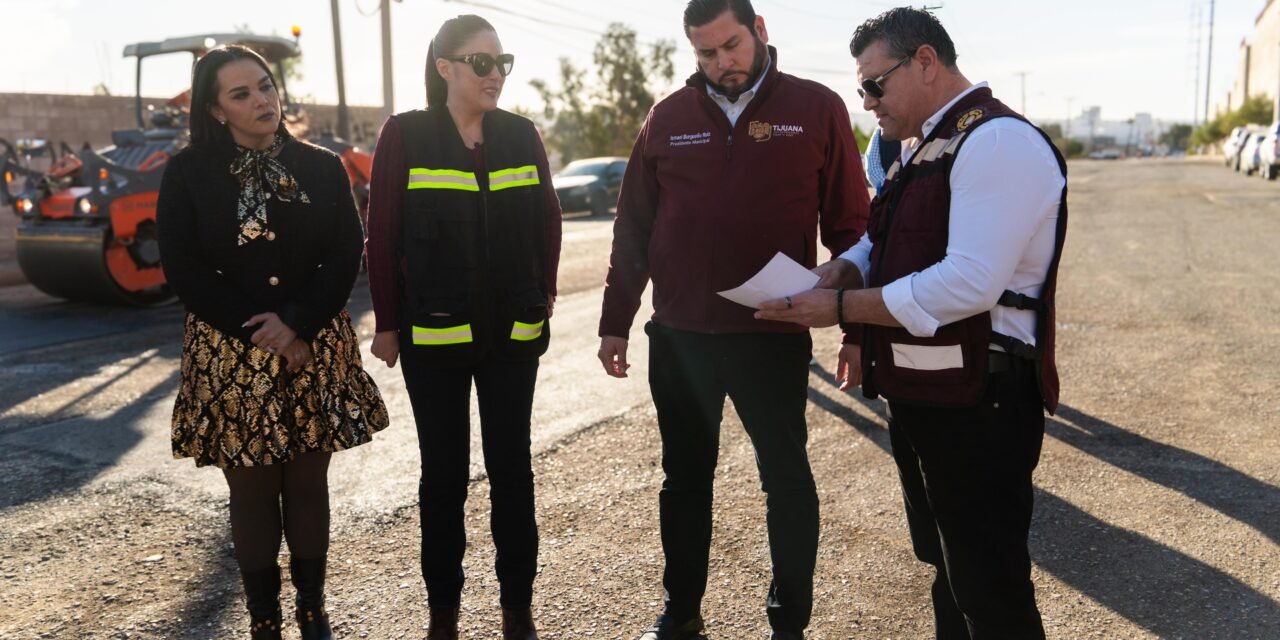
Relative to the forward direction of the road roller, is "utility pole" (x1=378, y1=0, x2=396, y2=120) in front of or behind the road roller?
behind

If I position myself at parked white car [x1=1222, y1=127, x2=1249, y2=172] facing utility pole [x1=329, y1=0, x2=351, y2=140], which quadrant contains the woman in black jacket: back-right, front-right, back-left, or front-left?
front-left

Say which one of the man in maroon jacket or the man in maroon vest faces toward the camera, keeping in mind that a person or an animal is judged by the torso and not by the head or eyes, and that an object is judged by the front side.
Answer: the man in maroon jacket

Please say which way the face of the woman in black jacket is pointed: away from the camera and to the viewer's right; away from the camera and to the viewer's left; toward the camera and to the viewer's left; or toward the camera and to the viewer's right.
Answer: toward the camera and to the viewer's right

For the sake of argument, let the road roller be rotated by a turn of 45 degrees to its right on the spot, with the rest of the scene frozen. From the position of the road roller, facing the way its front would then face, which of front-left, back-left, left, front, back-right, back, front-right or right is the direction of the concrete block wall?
right

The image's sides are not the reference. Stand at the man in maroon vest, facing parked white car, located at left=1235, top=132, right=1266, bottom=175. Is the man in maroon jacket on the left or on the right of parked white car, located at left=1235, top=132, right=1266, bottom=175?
left

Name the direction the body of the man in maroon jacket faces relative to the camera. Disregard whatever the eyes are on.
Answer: toward the camera

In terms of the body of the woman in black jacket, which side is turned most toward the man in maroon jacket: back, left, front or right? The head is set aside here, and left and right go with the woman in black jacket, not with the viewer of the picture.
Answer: left

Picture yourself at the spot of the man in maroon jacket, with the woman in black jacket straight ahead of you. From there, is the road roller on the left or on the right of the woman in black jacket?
right

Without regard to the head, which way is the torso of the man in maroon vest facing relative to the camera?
to the viewer's left

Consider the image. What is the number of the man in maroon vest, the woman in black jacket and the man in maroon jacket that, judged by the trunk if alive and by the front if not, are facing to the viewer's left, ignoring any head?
1

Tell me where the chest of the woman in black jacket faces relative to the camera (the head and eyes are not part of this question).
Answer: toward the camera

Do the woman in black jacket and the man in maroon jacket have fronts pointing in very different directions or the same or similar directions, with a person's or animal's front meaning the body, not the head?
same or similar directions

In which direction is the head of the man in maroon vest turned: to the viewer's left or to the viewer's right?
to the viewer's left

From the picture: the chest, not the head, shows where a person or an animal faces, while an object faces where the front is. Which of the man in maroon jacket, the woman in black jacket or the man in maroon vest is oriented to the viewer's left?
the man in maroon vest

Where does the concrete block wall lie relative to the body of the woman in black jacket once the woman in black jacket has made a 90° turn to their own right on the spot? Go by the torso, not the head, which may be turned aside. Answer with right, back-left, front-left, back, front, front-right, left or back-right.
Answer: right
